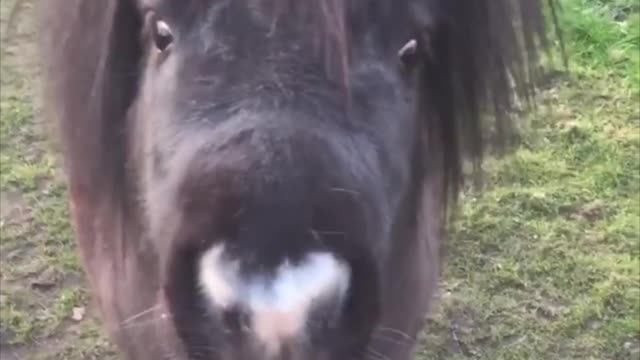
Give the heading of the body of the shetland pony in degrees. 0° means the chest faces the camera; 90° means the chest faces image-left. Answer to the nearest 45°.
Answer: approximately 0°
